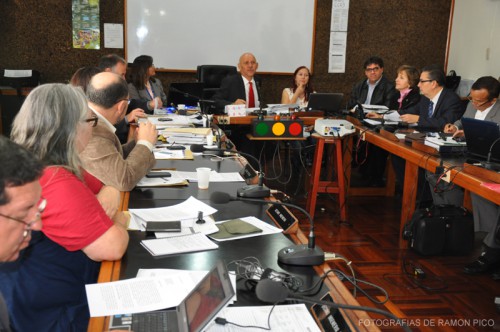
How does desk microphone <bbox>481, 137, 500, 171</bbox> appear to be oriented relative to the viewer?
to the viewer's right

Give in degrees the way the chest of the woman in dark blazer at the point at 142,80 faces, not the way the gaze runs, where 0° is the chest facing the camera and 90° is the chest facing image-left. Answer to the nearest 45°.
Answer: approximately 315°

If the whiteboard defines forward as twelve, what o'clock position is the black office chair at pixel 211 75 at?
The black office chair is roughly at 12 o'clock from the whiteboard.

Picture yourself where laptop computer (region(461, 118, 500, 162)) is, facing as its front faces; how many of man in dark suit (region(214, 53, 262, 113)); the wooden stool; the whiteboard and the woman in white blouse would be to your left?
4

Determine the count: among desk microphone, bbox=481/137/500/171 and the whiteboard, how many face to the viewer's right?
1

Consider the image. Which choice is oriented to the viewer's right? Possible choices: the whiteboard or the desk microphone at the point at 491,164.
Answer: the desk microphone

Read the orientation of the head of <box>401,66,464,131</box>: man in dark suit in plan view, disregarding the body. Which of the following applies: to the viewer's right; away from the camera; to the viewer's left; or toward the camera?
to the viewer's left

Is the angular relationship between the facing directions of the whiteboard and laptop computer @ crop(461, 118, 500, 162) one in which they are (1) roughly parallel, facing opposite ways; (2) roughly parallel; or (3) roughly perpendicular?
roughly perpendicular

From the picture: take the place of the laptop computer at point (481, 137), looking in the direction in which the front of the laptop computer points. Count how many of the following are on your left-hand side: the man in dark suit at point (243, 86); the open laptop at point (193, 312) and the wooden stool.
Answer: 2

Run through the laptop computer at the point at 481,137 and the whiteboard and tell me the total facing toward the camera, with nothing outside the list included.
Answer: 1

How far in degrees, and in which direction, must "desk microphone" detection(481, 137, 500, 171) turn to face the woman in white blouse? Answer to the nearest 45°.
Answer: approximately 135° to its left
